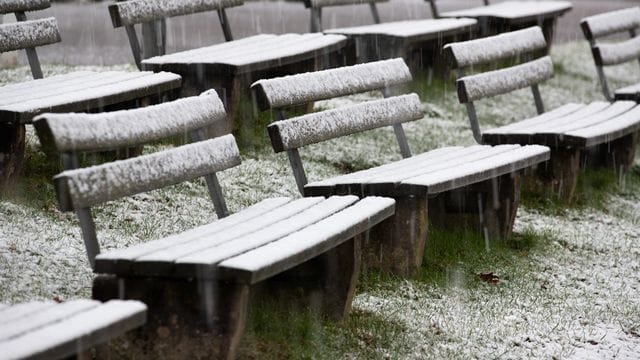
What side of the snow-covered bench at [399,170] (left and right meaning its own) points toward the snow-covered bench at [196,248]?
right

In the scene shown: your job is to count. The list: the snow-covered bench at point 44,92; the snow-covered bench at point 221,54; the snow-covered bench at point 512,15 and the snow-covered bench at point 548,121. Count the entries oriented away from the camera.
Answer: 0

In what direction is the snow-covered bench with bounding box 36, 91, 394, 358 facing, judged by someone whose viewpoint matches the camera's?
facing the viewer and to the right of the viewer

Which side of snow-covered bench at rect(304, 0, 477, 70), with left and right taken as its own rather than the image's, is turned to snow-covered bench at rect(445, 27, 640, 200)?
front

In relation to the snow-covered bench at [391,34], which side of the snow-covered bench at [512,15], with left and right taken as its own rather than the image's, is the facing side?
right

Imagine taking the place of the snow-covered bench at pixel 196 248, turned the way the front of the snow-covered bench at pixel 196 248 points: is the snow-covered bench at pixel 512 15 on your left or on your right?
on your left

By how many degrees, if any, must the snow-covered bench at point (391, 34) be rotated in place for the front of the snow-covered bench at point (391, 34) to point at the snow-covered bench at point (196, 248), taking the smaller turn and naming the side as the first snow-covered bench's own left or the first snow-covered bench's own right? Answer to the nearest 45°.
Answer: approximately 45° to the first snow-covered bench's own right

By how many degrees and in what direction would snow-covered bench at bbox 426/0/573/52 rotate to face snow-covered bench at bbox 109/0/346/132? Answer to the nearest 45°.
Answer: approximately 90° to its right
